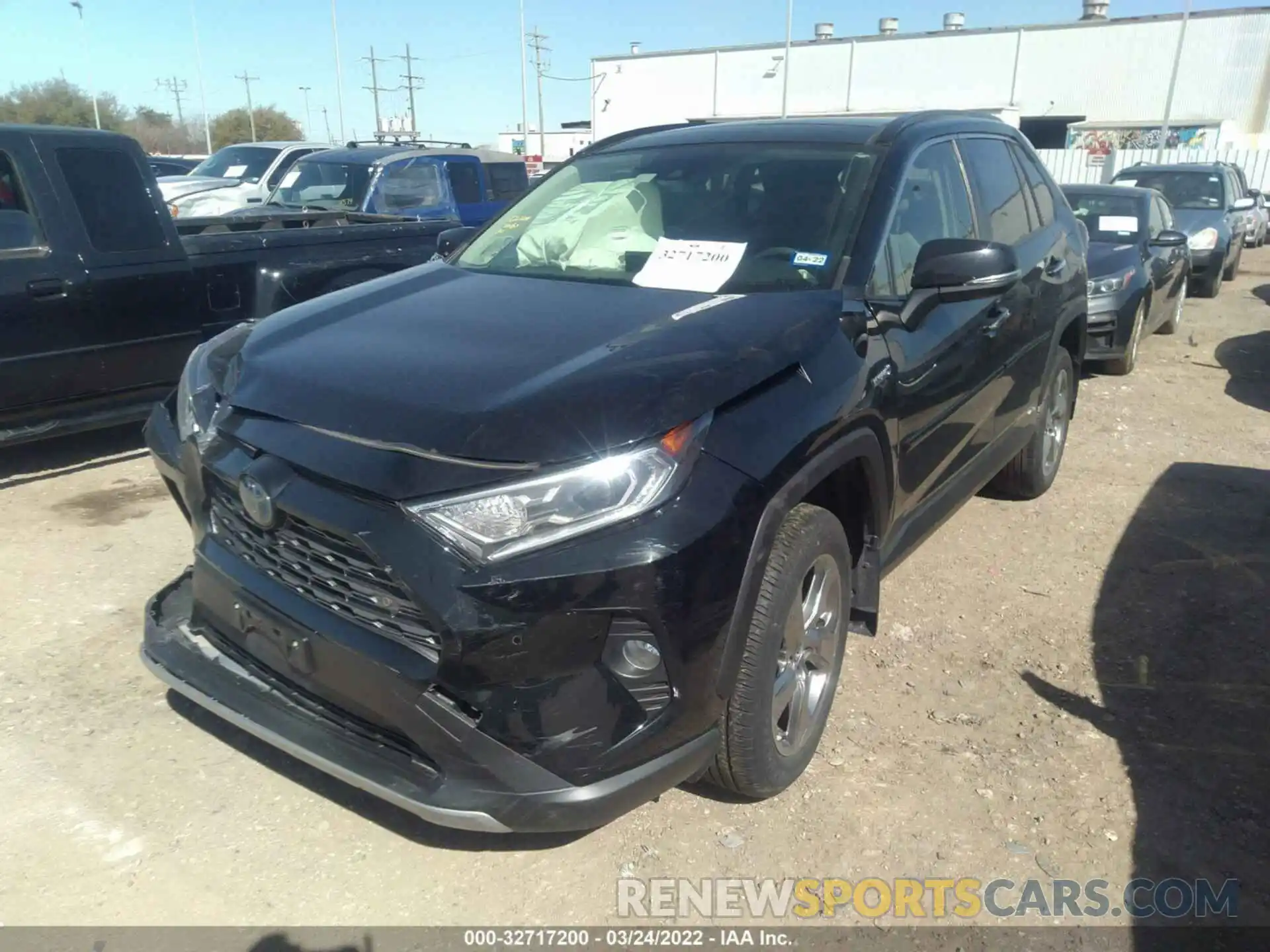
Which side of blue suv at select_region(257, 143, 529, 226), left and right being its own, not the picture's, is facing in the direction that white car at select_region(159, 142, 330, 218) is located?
right

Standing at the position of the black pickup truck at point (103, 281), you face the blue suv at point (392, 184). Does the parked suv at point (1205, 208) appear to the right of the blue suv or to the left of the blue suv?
right

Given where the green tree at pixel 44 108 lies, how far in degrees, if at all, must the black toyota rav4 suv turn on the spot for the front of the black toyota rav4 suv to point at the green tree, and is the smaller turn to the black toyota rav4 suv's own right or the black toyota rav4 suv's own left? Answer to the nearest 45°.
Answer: approximately 90° to the black toyota rav4 suv's own right

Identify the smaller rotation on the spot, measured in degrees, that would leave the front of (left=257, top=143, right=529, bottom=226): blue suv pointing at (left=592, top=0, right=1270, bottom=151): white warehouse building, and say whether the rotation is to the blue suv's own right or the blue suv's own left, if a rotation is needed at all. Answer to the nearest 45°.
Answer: approximately 180°

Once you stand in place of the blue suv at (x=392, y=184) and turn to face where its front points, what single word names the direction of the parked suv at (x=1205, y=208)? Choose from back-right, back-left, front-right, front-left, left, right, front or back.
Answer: back-left

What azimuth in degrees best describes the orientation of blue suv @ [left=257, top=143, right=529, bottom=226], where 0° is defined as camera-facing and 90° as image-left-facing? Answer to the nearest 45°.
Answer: approximately 45°

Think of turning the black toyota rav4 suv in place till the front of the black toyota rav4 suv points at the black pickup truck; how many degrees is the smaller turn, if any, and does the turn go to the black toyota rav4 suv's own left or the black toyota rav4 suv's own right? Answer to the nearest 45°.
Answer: approximately 90° to the black toyota rav4 suv's own right

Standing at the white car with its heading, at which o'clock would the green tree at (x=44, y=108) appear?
The green tree is roughly at 4 o'clock from the white car.

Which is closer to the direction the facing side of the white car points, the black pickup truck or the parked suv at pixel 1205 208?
the black pickup truck

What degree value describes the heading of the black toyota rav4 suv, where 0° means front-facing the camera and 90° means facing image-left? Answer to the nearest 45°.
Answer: approximately 45°
